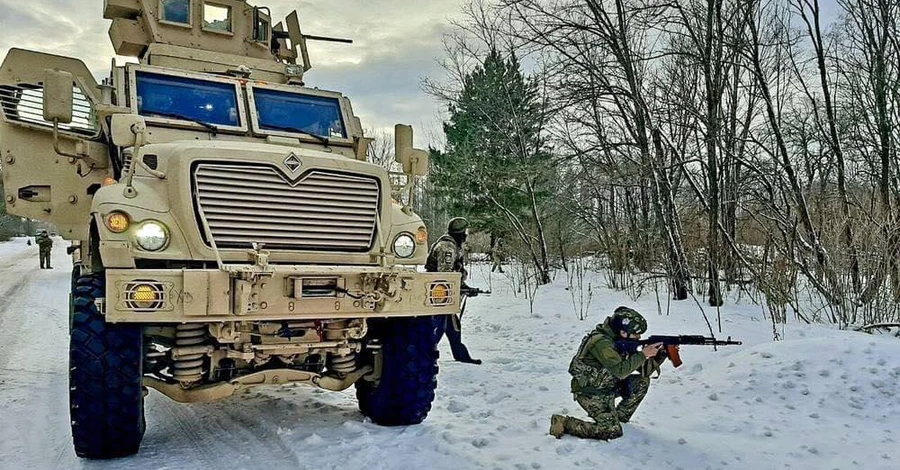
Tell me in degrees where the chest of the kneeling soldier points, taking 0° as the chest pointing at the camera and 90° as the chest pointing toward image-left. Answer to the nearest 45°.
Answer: approximately 270°

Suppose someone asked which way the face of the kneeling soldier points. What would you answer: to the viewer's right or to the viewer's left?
to the viewer's right

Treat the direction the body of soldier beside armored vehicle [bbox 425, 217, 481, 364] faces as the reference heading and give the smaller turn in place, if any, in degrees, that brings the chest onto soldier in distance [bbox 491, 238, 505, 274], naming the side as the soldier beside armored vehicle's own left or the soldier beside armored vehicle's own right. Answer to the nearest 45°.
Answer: approximately 90° to the soldier beside armored vehicle's own left

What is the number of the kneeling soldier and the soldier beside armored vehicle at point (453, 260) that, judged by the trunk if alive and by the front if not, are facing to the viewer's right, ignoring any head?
2

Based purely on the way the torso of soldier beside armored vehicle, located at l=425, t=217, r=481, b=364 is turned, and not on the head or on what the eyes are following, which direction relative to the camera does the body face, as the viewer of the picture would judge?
to the viewer's right

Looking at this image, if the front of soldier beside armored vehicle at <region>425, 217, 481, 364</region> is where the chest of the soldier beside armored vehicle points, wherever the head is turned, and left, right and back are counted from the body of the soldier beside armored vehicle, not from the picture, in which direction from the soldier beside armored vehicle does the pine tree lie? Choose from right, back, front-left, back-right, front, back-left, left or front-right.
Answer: left

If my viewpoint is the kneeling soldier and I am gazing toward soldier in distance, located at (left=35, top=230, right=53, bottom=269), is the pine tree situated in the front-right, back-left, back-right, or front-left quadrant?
front-right

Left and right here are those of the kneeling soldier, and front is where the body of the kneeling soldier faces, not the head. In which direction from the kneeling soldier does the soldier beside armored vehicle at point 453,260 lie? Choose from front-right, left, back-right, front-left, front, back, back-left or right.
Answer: back-left

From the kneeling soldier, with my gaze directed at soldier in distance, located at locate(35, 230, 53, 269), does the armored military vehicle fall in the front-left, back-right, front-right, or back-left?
front-left

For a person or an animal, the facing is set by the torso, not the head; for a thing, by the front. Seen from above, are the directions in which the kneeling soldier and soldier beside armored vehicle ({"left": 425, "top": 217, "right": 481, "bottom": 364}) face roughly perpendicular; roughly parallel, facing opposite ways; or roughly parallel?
roughly parallel

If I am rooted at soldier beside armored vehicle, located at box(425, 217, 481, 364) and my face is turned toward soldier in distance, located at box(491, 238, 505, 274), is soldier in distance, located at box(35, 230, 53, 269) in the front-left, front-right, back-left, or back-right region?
front-left
